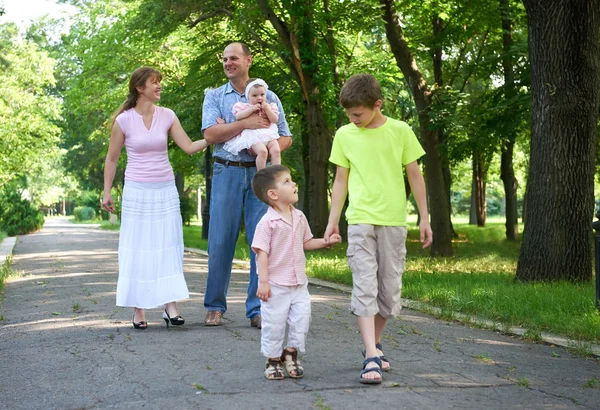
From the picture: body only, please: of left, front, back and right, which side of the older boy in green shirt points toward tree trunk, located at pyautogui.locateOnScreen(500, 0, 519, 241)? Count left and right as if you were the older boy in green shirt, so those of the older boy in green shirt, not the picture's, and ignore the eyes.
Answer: back

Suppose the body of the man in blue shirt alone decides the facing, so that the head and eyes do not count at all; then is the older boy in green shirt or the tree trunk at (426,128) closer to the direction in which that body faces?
the older boy in green shirt

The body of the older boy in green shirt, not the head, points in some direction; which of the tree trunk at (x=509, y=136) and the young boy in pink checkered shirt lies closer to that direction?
the young boy in pink checkered shirt

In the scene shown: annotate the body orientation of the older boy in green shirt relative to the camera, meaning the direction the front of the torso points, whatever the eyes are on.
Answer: toward the camera

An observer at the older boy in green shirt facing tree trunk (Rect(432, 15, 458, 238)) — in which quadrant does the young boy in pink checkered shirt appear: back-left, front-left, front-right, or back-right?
back-left

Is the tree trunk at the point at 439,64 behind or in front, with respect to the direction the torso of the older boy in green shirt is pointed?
behind

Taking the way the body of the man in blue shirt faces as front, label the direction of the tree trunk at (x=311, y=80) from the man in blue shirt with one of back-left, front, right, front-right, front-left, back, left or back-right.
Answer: back

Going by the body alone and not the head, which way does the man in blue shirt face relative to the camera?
toward the camera

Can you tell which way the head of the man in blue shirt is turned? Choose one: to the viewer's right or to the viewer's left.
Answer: to the viewer's left

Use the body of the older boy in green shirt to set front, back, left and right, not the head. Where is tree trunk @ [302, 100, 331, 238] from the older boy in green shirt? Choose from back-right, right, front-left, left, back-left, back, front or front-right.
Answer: back

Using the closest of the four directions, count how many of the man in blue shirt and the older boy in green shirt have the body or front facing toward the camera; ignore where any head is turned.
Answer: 2

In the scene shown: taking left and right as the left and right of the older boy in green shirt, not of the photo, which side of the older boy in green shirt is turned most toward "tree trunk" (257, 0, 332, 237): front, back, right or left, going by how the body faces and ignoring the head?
back

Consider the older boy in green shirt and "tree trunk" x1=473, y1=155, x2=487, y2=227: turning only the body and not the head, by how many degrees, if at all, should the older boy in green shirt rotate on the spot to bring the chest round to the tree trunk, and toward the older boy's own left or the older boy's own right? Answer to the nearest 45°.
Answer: approximately 180°

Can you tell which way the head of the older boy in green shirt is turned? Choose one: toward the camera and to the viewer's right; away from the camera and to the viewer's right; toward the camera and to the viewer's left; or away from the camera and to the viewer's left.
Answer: toward the camera and to the viewer's left

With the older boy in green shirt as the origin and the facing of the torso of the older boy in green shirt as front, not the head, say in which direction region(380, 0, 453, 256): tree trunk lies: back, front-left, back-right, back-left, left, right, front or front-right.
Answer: back
